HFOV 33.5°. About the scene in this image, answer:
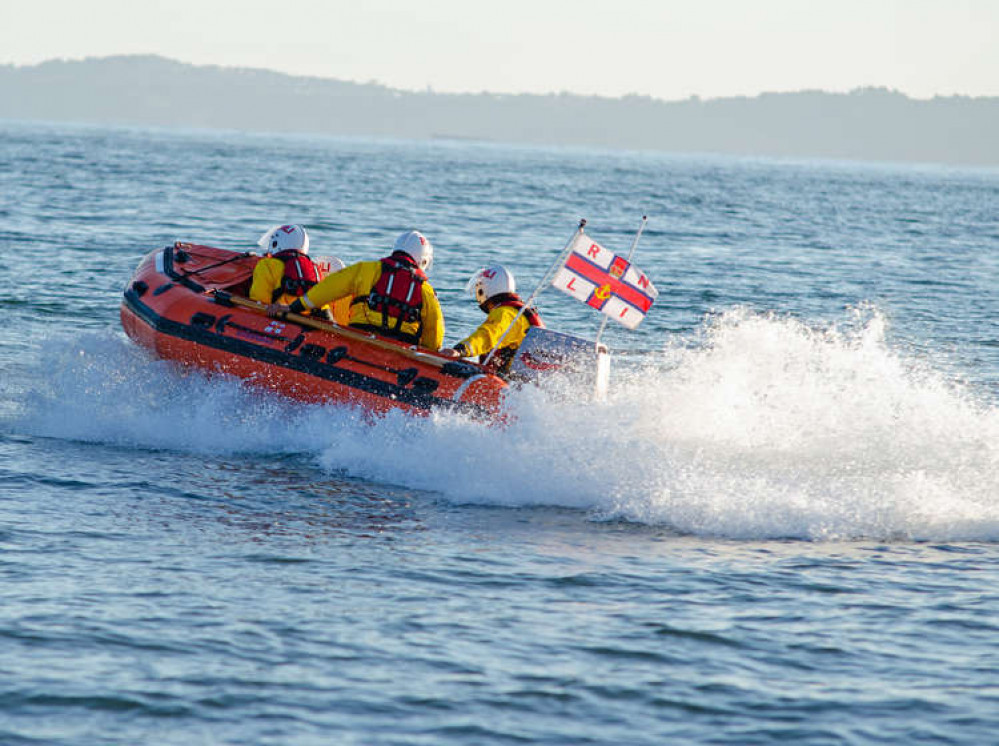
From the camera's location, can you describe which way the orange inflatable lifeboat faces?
facing away from the viewer and to the left of the viewer

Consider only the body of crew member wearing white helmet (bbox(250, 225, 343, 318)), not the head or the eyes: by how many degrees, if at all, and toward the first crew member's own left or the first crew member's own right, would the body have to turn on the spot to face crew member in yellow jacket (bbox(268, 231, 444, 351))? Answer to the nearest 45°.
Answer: approximately 180°

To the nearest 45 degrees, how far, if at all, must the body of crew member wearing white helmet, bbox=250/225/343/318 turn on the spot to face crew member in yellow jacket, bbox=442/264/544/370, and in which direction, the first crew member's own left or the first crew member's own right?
approximately 180°

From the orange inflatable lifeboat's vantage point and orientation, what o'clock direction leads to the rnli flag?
The rnli flag is roughly at 5 o'clock from the orange inflatable lifeboat.

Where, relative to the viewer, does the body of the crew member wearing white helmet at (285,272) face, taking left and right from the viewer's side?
facing away from the viewer and to the left of the viewer
